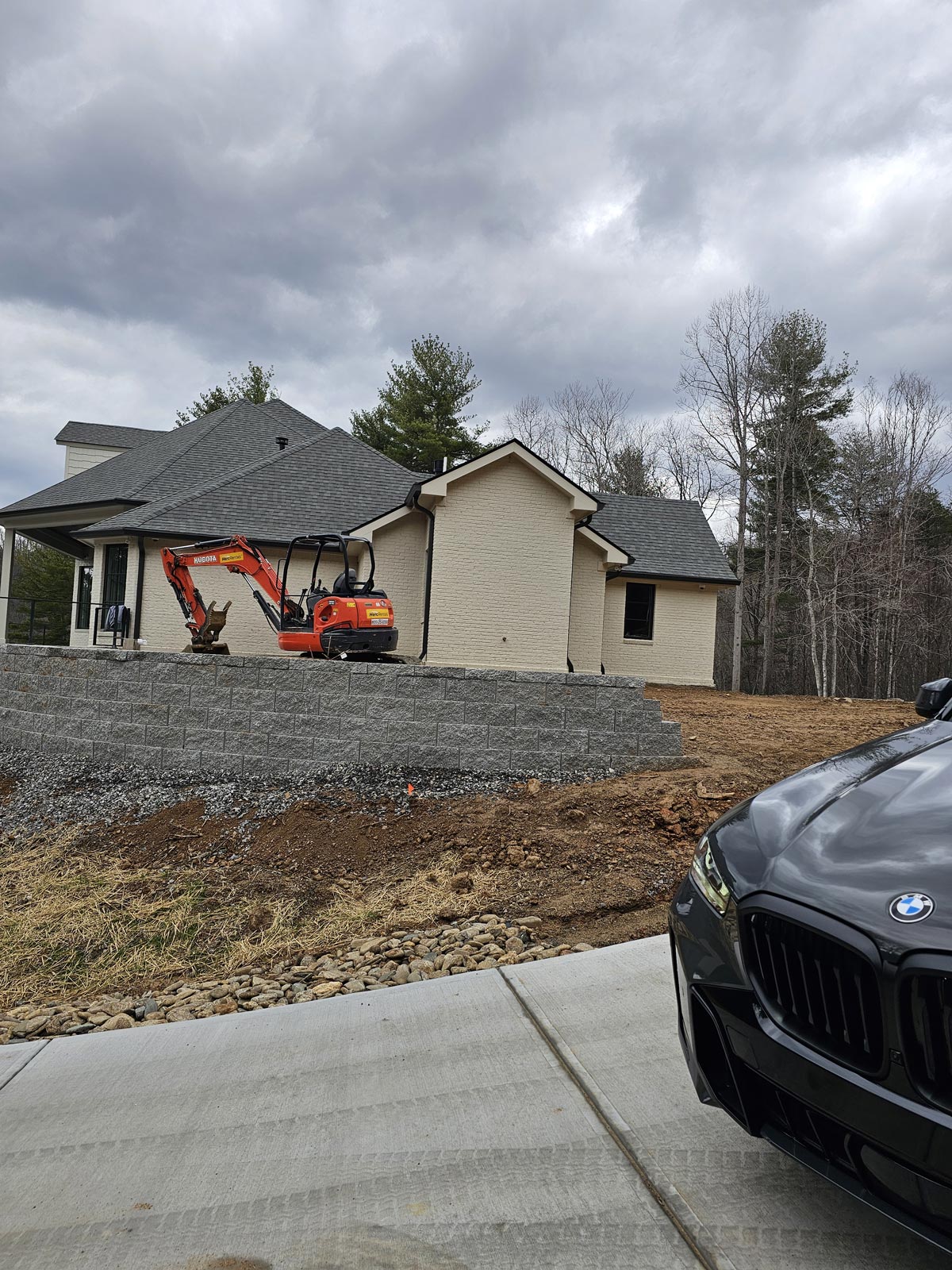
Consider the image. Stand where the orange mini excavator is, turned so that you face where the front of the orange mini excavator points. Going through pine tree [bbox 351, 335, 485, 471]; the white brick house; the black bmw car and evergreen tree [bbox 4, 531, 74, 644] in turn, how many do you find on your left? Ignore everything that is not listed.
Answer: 1

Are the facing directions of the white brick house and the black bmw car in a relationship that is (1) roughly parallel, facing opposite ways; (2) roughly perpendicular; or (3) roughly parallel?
roughly parallel

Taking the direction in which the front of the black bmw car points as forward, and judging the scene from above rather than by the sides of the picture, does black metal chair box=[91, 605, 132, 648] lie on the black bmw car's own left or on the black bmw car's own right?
on the black bmw car's own right

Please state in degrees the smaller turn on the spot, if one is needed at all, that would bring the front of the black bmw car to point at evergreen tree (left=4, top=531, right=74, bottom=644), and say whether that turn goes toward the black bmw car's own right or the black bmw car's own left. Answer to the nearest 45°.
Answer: approximately 90° to the black bmw car's own right

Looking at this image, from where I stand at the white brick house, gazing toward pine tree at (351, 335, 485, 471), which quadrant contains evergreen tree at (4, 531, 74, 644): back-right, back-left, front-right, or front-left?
front-left

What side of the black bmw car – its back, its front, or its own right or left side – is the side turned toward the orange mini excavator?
right

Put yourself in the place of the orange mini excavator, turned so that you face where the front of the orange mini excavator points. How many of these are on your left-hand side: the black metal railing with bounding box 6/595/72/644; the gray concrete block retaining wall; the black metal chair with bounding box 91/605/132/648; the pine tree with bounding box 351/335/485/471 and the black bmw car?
2

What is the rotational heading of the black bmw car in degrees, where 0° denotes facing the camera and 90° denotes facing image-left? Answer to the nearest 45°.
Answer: approximately 45°

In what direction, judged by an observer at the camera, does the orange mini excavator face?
facing to the left of the viewer

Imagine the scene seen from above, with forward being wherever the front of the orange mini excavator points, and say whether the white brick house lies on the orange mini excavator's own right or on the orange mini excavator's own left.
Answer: on the orange mini excavator's own right

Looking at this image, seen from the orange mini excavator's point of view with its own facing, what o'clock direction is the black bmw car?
The black bmw car is roughly at 9 o'clock from the orange mini excavator.
